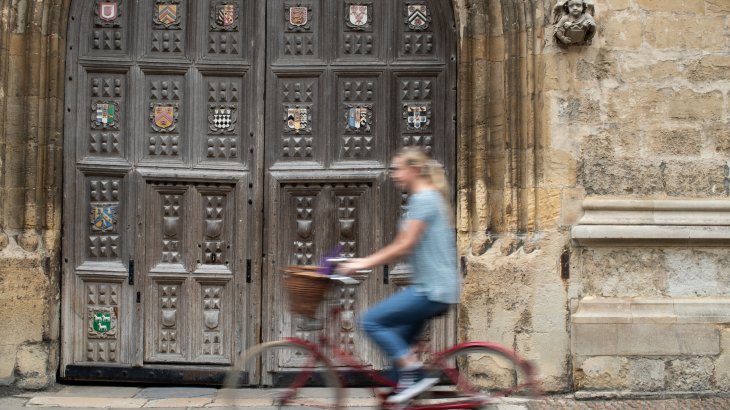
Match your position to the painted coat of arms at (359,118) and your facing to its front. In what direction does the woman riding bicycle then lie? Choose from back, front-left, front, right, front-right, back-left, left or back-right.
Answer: front

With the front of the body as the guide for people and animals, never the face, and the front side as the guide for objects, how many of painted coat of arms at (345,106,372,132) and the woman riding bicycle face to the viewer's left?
1

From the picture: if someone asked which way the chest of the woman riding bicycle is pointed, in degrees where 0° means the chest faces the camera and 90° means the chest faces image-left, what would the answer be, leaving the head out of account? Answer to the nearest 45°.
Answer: approximately 90°

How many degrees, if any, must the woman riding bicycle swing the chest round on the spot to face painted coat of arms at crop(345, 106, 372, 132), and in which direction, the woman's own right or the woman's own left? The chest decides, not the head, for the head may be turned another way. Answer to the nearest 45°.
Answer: approximately 90° to the woman's own right

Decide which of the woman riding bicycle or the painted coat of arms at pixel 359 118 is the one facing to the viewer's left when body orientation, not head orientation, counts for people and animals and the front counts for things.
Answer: the woman riding bicycle

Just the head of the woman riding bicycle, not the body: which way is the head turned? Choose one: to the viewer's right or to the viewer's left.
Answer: to the viewer's left

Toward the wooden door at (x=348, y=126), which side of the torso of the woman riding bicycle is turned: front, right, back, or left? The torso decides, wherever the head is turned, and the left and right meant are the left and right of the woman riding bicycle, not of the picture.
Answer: right

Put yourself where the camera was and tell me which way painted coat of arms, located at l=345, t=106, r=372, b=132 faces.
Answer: facing the viewer

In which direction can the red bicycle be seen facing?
to the viewer's left
